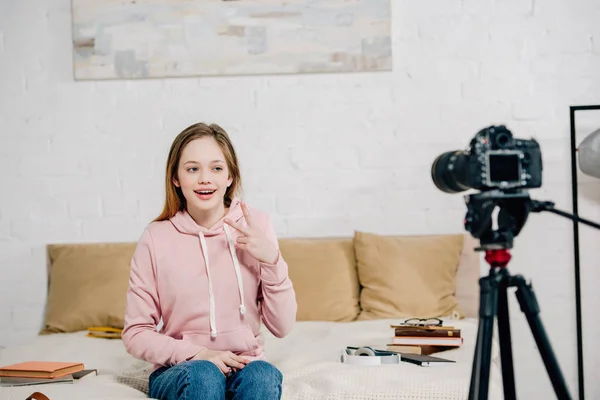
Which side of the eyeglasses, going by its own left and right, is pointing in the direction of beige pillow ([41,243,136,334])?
right

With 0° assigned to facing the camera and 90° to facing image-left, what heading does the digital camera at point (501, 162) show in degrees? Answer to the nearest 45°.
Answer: approximately 135°

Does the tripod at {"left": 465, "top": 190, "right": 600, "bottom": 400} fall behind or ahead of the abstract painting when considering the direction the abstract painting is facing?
ahead

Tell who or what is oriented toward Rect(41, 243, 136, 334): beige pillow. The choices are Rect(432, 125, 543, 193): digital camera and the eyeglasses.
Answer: the digital camera

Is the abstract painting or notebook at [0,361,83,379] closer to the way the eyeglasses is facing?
the notebook

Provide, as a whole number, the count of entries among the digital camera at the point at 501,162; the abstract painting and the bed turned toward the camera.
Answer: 2

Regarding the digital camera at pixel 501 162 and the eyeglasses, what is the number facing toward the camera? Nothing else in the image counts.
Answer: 1

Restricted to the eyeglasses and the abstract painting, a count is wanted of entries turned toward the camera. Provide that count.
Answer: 2

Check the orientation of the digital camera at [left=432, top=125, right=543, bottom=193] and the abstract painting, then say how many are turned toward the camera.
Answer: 1

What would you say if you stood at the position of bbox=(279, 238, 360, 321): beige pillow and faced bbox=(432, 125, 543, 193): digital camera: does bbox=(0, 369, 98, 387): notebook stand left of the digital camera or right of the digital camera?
right

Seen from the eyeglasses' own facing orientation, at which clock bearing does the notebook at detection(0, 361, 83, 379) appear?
The notebook is roughly at 2 o'clock from the eyeglasses.

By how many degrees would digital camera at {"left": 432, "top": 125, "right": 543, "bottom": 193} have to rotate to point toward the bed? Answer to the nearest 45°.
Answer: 0° — it already faces it
